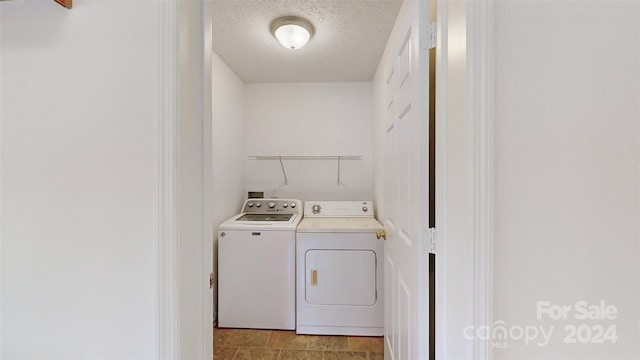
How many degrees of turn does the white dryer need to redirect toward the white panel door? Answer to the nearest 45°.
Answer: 0° — it already faces it

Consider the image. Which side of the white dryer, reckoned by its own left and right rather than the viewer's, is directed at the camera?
front

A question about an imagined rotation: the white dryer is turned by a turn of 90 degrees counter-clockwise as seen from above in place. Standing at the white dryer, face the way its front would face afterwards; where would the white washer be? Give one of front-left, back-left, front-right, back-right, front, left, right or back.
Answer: back

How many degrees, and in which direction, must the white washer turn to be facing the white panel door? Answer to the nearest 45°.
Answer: approximately 45° to its left
